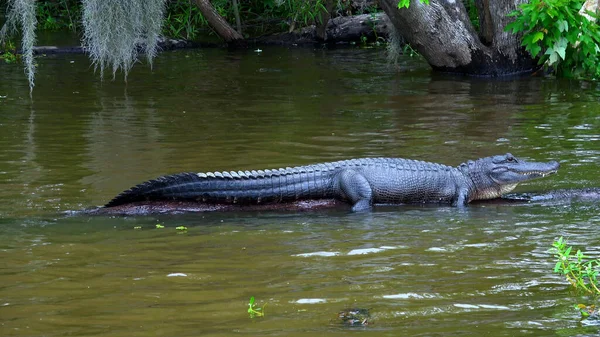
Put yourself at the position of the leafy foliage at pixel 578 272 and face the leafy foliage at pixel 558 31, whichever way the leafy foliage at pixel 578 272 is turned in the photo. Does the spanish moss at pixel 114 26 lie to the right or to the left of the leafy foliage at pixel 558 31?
left

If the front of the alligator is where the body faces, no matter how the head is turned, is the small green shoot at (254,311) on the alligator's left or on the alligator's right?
on the alligator's right

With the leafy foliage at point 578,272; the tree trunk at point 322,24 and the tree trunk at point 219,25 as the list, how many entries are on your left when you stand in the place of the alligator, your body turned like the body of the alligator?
2

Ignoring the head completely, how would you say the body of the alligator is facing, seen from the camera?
to the viewer's right

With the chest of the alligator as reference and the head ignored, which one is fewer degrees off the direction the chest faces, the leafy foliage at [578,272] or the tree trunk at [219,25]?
the leafy foliage

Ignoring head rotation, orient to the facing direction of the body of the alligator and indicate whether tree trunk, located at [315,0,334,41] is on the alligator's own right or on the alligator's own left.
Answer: on the alligator's own left

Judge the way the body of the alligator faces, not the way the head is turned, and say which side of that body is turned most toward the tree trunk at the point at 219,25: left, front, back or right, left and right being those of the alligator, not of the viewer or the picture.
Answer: left

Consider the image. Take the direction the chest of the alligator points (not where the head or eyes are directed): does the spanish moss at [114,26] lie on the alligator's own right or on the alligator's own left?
on the alligator's own left

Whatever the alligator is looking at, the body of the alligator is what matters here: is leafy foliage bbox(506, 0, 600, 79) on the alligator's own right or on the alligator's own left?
on the alligator's own left
